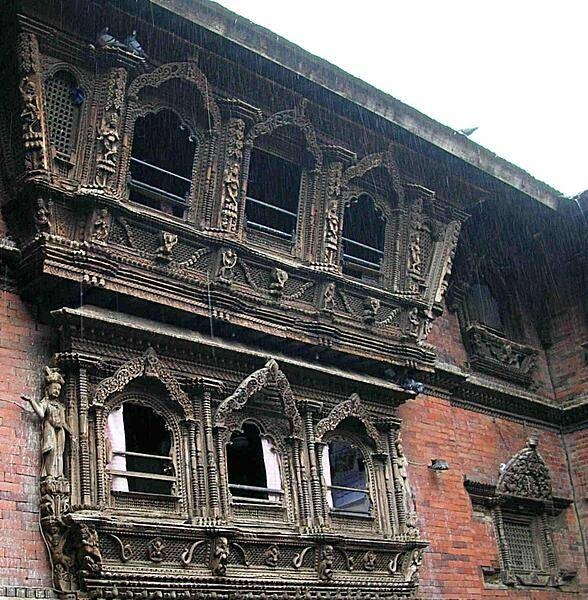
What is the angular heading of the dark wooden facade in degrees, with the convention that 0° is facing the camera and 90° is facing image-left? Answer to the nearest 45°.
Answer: approximately 315°
